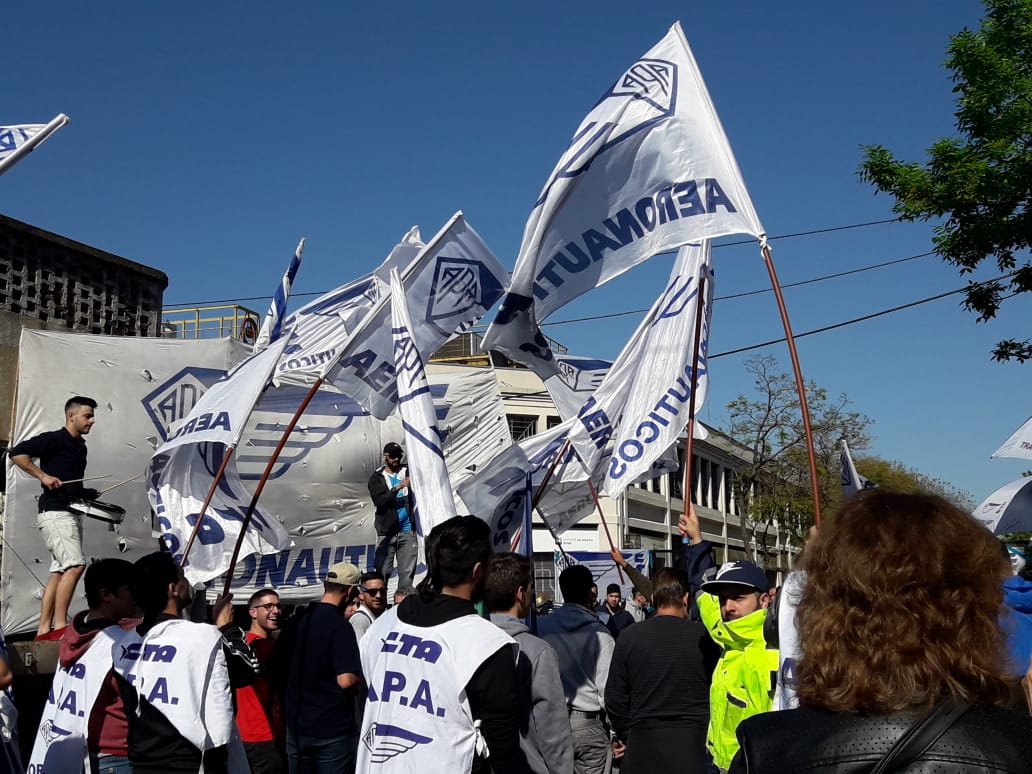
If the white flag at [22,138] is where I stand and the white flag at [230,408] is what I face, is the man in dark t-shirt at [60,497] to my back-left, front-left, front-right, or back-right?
front-left

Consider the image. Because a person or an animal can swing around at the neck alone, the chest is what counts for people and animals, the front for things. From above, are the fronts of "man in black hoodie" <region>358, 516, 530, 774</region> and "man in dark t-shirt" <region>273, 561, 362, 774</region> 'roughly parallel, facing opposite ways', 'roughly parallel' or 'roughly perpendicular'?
roughly parallel

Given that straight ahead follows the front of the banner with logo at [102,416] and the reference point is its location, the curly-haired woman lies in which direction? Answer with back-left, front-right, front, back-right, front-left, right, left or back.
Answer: front

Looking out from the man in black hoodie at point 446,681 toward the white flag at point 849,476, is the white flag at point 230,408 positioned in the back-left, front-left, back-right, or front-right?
front-left

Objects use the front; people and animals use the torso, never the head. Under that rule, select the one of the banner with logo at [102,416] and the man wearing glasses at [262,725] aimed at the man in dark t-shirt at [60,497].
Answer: the banner with logo

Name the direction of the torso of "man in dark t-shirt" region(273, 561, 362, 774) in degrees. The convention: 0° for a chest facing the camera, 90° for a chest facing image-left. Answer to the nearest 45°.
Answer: approximately 225°

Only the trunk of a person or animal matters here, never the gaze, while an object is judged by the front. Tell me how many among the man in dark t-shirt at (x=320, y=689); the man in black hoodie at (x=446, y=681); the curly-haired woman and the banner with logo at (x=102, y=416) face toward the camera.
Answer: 1

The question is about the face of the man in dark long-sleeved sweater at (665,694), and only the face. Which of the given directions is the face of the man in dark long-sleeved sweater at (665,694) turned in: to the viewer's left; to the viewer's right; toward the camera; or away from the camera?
away from the camera

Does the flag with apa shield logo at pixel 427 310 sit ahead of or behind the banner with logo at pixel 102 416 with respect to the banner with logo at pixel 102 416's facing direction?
ahead

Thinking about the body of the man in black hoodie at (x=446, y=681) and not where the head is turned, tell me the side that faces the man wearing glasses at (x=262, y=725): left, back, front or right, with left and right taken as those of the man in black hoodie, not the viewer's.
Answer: left

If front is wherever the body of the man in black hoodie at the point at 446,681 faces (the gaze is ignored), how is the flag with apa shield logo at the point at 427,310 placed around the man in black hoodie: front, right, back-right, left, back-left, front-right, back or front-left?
front-left

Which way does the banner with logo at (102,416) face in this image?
toward the camera

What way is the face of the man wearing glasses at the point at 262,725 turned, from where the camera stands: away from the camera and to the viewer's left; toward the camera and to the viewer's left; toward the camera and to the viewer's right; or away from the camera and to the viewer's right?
toward the camera and to the viewer's right

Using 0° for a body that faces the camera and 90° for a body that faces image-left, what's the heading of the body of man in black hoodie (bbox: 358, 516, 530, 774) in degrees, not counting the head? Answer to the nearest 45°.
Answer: approximately 225°

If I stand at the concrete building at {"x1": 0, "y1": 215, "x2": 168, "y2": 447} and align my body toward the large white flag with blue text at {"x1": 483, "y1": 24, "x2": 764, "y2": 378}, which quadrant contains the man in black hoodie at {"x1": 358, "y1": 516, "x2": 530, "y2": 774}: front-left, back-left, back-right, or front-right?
front-right

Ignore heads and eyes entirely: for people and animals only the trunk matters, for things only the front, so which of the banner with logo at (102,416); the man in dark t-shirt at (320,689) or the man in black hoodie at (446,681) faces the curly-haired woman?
the banner with logo

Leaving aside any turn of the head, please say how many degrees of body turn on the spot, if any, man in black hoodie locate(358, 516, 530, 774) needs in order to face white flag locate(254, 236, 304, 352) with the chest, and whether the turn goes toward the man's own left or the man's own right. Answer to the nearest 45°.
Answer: approximately 45° to the man's own left

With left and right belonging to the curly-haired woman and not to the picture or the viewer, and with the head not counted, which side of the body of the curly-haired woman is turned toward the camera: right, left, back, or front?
back
